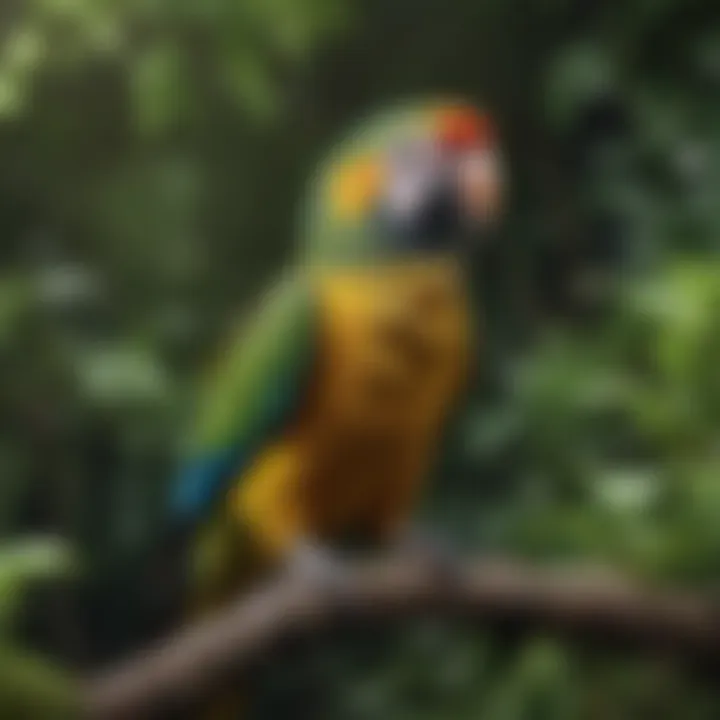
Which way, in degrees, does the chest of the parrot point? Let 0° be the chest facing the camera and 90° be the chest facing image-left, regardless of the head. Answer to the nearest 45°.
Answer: approximately 315°
